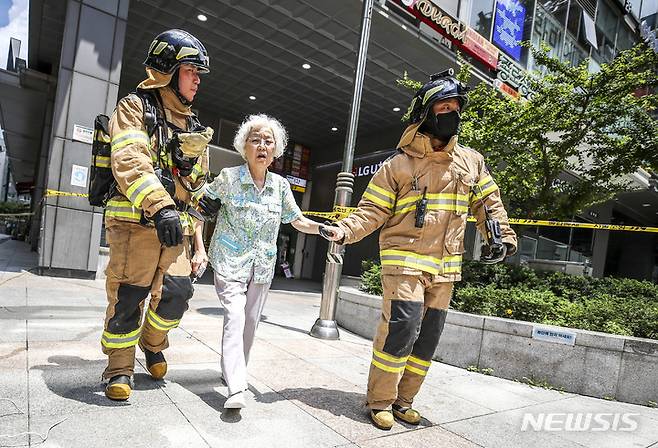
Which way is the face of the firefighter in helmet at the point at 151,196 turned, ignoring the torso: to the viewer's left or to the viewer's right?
to the viewer's right

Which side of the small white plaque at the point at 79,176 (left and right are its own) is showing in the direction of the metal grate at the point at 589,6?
left

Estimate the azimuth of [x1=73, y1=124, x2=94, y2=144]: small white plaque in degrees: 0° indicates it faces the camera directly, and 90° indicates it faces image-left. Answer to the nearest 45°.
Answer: approximately 0°

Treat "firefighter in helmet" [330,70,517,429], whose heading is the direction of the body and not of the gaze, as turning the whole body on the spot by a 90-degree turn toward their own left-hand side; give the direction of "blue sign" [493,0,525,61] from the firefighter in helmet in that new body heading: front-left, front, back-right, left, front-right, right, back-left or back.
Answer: front-left

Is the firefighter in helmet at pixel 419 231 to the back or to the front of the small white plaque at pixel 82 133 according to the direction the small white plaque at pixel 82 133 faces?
to the front

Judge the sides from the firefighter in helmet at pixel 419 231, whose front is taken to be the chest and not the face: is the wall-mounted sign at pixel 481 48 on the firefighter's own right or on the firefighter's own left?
on the firefighter's own left

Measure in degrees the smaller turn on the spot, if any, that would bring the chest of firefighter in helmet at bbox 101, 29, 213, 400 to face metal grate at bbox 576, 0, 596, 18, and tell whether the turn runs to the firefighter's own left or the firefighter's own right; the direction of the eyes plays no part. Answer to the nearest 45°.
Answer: approximately 90° to the firefighter's own left

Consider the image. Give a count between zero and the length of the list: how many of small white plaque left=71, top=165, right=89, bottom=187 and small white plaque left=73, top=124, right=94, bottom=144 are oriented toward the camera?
2
